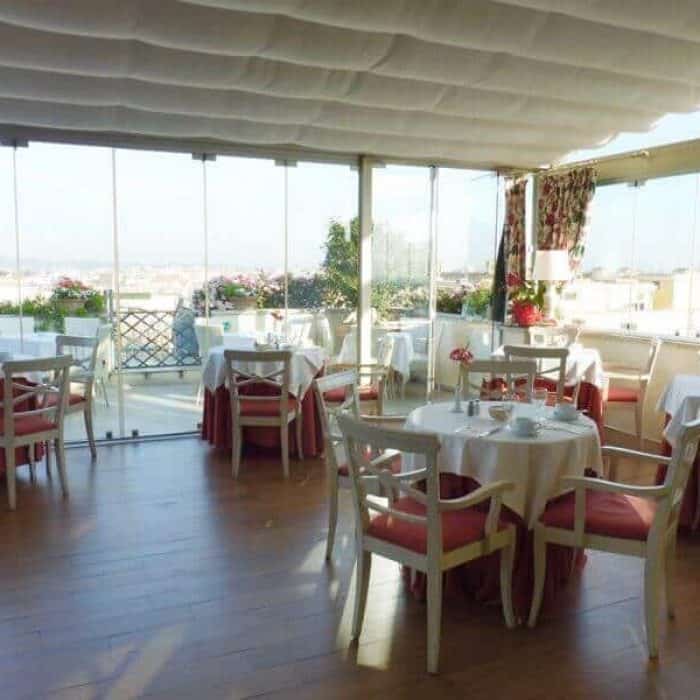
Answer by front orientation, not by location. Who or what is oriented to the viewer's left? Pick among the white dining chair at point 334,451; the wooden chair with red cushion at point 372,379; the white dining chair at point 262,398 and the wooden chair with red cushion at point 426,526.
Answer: the wooden chair with red cushion at point 372,379

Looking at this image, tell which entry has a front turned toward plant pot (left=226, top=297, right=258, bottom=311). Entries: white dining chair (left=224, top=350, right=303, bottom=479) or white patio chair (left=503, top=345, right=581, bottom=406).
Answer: white dining chair (left=224, top=350, right=303, bottom=479)

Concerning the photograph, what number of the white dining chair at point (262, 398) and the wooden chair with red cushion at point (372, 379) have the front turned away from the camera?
1

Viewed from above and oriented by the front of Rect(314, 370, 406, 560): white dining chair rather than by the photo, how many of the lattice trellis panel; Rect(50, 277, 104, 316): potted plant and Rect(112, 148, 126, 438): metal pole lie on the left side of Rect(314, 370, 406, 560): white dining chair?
3

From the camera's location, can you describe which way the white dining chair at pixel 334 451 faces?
facing away from the viewer and to the right of the viewer

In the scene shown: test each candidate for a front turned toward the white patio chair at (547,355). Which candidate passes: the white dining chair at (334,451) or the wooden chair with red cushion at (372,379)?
the white dining chair at (334,451)

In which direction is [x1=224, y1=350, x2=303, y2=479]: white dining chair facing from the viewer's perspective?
away from the camera

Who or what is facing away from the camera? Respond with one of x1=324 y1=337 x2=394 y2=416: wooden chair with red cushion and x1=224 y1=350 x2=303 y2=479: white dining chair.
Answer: the white dining chair

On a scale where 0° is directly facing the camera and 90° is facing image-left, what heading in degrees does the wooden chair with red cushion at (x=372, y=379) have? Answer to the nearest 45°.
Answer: approximately 90°

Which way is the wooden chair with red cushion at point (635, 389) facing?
to the viewer's left
